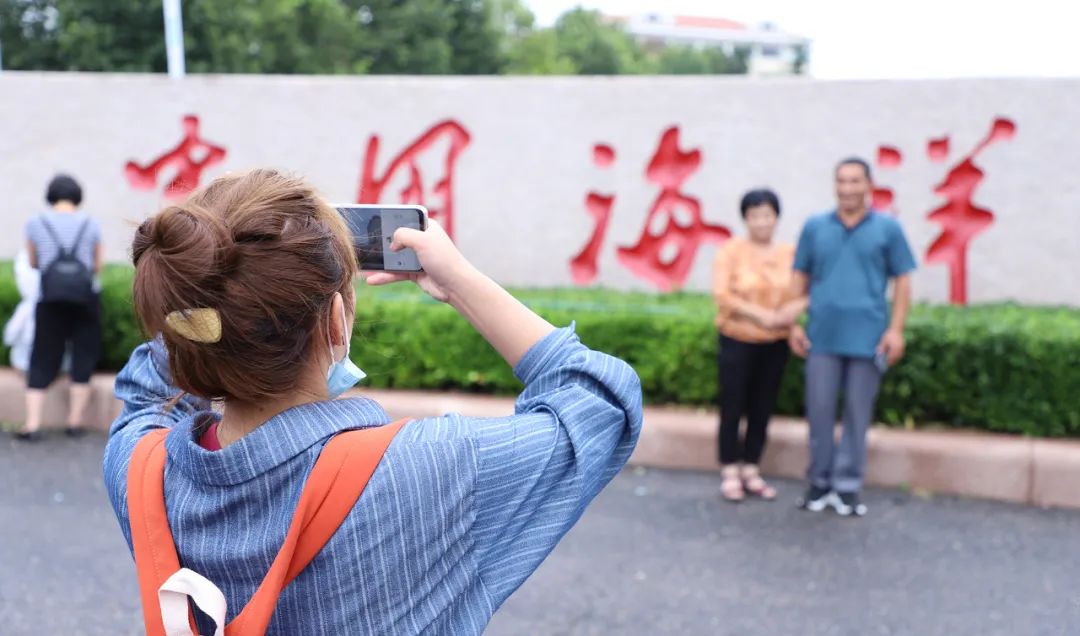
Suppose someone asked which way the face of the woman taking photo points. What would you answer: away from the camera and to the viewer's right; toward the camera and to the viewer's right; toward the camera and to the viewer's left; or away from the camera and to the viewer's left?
away from the camera and to the viewer's right

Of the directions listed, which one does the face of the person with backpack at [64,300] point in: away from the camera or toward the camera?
away from the camera

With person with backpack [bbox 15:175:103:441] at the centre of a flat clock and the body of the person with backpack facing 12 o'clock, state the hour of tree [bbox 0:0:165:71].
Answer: The tree is roughly at 12 o'clock from the person with backpack.

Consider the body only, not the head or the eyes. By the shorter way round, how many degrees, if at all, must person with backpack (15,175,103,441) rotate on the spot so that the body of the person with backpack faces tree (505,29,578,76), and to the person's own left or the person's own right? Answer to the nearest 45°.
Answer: approximately 45° to the person's own right

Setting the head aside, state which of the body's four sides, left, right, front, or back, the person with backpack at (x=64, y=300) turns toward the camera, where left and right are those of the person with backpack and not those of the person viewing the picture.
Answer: back

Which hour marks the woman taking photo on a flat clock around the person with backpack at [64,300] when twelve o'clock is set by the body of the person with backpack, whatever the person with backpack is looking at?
The woman taking photo is roughly at 6 o'clock from the person with backpack.
